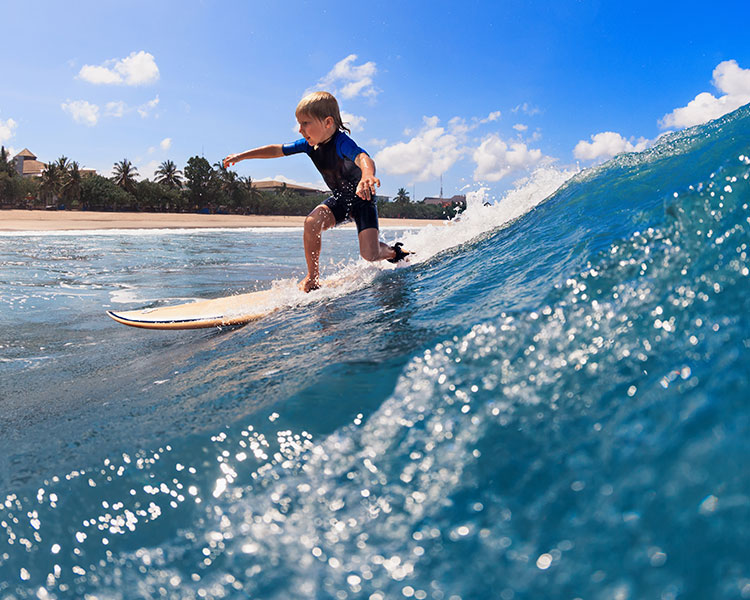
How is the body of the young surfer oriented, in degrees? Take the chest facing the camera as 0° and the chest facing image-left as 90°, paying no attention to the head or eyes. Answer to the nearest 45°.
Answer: approximately 45°

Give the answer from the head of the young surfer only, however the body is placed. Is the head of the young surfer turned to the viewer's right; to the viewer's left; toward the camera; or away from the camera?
to the viewer's left

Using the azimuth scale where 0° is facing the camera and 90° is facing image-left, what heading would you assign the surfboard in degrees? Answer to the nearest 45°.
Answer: approximately 90°
